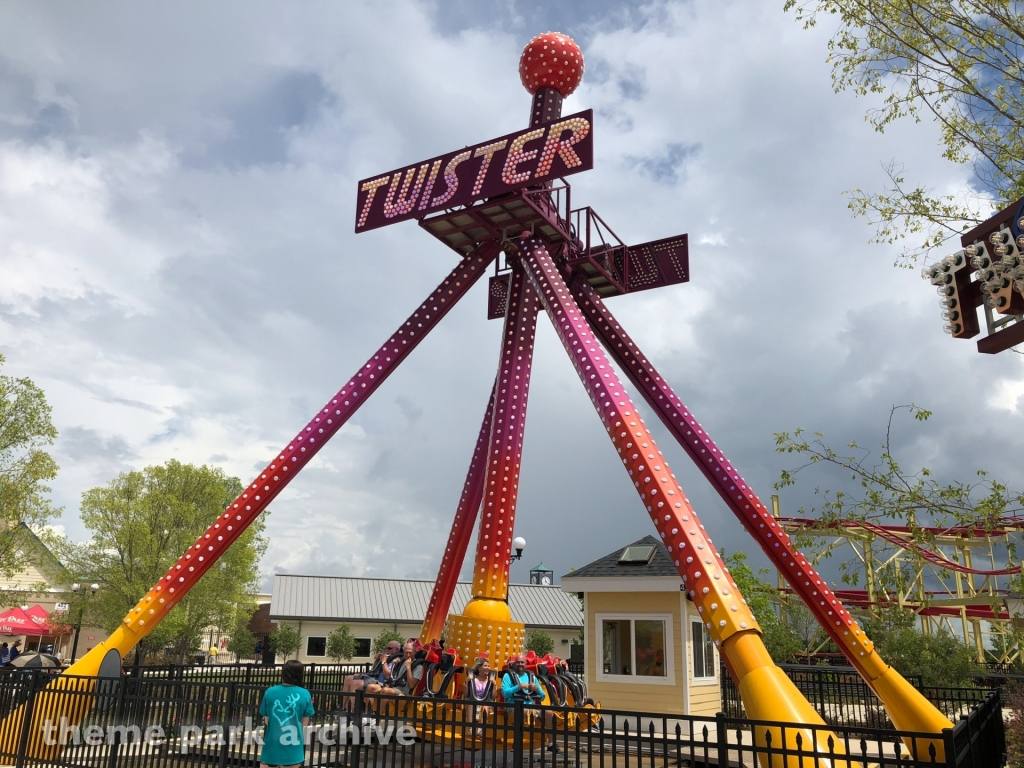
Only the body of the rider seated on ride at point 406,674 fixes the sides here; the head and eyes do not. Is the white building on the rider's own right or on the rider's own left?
on the rider's own right

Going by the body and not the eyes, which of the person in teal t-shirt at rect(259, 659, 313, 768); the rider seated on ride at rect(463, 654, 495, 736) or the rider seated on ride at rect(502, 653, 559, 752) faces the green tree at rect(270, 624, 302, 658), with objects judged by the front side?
the person in teal t-shirt

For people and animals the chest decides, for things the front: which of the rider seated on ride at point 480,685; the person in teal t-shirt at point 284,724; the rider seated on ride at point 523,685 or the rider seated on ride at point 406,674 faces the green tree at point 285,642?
the person in teal t-shirt

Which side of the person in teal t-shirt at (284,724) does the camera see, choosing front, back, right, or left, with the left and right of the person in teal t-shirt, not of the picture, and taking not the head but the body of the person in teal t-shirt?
back

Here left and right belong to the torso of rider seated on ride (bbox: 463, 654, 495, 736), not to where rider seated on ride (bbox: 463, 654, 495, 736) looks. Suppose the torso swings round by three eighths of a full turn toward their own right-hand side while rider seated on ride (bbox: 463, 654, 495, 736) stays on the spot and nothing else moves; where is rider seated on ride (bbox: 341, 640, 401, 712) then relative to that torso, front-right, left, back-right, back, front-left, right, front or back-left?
front

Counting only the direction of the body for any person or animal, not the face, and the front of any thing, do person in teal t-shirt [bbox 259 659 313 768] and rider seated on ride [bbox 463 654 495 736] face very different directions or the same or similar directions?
very different directions

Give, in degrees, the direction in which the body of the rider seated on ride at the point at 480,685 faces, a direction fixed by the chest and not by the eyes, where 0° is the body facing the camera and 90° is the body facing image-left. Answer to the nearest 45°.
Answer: approximately 0°

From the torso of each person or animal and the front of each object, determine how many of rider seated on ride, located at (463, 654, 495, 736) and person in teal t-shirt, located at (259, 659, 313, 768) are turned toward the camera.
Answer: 1

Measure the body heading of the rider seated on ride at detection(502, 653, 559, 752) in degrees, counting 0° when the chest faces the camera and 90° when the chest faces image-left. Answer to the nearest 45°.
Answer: approximately 315°

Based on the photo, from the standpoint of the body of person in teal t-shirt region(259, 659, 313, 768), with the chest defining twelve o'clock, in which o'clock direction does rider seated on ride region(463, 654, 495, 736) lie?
The rider seated on ride is roughly at 1 o'clock from the person in teal t-shirt.

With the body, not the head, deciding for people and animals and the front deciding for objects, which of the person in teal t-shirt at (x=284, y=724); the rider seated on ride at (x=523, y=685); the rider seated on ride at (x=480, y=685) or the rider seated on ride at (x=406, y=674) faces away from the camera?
the person in teal t-shirt
